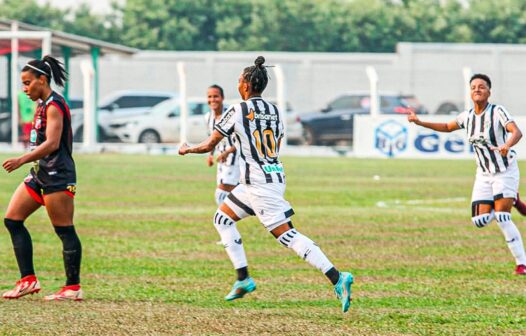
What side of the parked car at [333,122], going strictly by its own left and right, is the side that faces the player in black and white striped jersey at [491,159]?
left

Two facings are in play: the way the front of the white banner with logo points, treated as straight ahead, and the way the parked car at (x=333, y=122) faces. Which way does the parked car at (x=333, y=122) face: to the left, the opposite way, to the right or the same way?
to the right

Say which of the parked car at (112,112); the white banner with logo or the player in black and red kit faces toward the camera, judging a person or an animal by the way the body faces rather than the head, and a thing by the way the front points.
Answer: the white banner with logo

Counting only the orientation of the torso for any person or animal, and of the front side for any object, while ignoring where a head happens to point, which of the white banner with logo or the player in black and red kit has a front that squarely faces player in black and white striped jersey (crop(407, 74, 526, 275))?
the white banner with logo

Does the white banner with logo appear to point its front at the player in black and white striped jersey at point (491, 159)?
yes

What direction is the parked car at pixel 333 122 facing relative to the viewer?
to the viewer's left

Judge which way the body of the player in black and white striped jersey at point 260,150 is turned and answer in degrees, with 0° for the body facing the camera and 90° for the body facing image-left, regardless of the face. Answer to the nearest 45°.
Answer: approximately 135°

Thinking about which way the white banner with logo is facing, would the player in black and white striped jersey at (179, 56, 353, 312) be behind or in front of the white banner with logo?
in front

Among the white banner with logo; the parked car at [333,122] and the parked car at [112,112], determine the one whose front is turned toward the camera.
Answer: the white banner with logo

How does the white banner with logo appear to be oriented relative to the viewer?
toward the camera

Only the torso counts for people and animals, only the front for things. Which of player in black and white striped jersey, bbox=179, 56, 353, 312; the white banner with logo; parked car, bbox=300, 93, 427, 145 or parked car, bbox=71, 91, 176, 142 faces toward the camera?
the white banner with logo

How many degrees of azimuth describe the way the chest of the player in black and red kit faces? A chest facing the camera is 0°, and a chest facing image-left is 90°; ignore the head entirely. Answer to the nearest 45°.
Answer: approximately 90°

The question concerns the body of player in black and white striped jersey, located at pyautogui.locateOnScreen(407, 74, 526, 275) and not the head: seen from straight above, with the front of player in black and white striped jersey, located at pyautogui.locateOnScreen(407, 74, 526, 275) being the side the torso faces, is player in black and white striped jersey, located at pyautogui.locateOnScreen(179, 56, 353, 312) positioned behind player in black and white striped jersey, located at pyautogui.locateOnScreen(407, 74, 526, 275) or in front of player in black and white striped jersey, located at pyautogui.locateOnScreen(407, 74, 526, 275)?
in front
